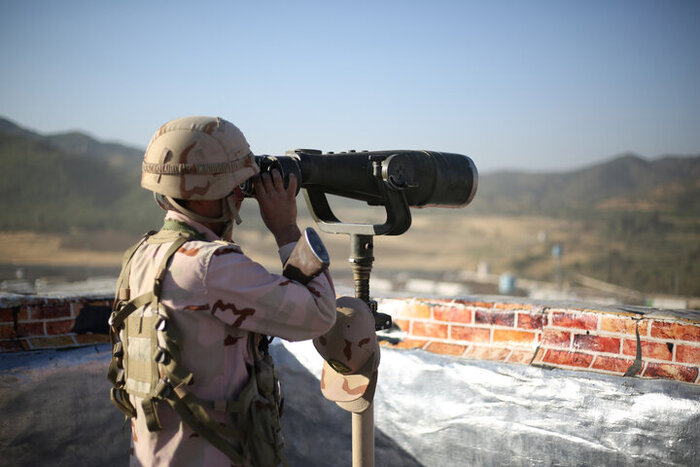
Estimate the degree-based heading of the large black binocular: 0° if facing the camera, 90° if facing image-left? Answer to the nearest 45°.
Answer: approximately 270°

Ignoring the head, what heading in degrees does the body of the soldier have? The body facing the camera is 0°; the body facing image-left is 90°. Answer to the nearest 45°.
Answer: approximately 225°

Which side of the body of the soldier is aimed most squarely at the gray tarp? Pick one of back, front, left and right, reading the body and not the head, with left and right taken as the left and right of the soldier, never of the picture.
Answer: front

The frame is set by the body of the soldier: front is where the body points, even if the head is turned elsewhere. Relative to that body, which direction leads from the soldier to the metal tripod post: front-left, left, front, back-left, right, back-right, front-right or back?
front
